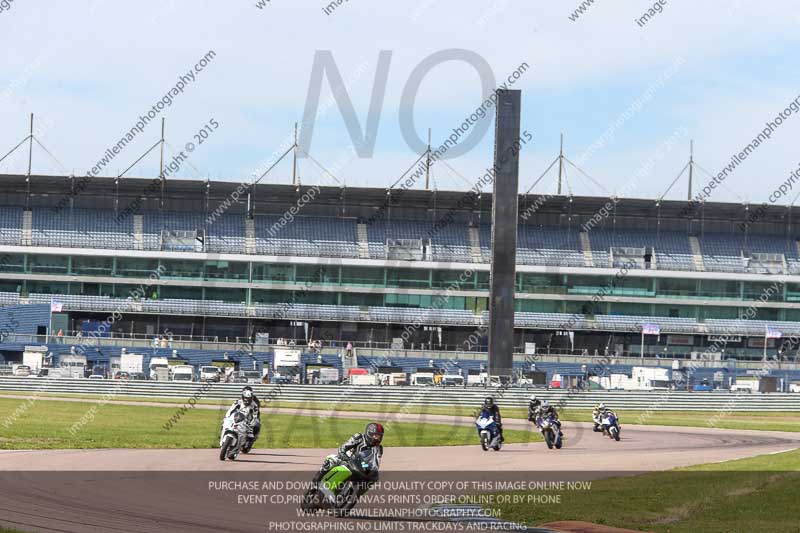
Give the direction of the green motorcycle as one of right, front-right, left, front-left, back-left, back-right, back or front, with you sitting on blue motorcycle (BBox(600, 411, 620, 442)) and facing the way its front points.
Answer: front-right

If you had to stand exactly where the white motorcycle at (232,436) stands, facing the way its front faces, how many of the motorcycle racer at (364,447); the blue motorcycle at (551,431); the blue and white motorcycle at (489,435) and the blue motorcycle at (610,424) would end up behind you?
3

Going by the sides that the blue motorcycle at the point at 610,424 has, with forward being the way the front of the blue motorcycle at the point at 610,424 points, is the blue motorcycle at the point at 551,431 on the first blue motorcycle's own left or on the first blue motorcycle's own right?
on the first blue motorcycle's own right

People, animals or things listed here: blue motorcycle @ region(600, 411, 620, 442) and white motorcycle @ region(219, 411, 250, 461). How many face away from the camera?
0

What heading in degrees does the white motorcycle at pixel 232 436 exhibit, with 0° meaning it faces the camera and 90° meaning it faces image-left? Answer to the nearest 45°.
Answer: approximately 45°

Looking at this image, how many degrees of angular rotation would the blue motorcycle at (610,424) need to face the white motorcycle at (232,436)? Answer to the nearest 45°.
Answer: approximately 90° to its right

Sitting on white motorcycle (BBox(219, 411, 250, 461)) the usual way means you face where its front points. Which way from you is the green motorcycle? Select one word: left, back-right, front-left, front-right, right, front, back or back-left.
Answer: front-left

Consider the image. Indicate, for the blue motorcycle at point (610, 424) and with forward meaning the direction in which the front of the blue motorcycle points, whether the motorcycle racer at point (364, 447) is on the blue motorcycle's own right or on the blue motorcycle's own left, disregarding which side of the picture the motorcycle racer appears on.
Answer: on the blue motorcycle's own right

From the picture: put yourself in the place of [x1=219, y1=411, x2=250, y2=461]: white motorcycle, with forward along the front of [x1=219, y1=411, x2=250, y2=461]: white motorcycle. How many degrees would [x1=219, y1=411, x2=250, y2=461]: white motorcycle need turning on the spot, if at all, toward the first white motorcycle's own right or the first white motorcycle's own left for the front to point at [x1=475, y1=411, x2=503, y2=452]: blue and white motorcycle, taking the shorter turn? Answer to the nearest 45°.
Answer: approximately 180°

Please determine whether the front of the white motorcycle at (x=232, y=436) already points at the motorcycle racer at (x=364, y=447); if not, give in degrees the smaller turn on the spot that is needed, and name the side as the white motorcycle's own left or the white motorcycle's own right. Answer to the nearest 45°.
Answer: approximately 45° to the white motorcycle's own left

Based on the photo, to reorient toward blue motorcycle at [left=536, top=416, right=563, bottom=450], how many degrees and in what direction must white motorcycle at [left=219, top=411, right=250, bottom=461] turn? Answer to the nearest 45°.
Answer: approximately 180°

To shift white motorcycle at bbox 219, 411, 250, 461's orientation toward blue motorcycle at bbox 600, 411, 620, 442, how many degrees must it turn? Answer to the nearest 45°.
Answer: approximately 180°
